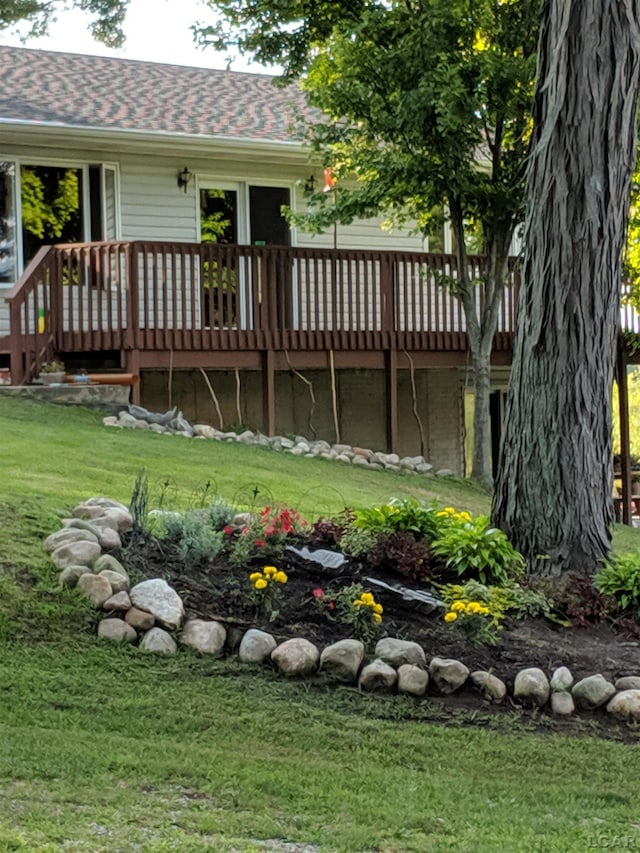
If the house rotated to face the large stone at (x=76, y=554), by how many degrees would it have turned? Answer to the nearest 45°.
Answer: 0° — it already faces it

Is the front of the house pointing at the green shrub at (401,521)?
yes

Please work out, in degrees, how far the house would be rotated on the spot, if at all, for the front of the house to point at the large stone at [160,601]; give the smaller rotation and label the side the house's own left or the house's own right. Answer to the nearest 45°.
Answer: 0° — it already faces it

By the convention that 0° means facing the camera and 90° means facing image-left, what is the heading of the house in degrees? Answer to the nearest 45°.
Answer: approximately 0°

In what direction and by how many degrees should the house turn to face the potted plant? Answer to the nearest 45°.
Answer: approximately 45° to its right

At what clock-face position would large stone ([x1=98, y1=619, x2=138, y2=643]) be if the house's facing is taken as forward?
The large stone is roughly at 12 o'clock from the house.

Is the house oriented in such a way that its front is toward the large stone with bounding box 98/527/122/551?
yes

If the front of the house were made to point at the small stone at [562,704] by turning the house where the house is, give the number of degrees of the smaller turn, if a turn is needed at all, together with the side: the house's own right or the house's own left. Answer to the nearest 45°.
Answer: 0° — it already faces it
